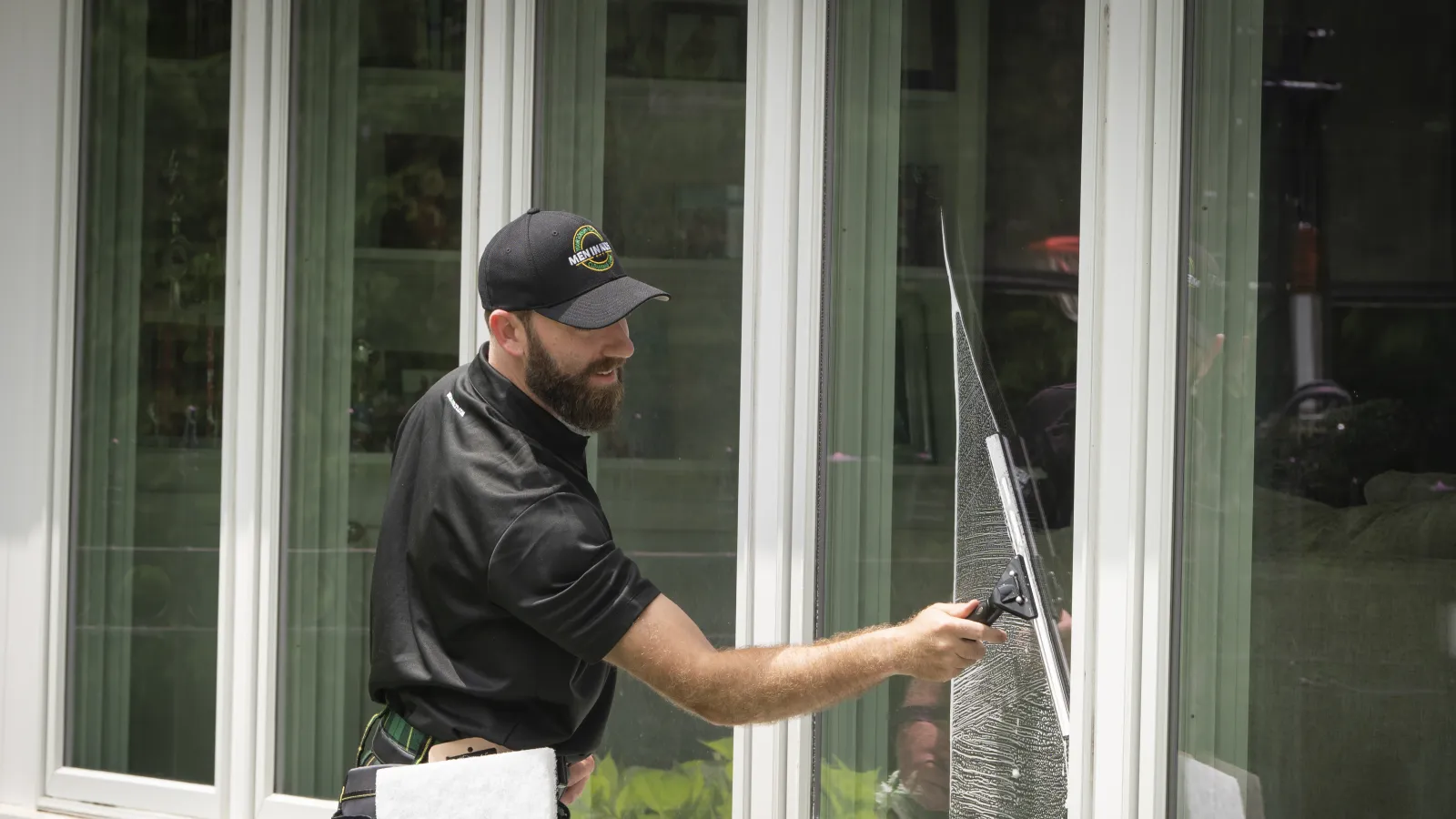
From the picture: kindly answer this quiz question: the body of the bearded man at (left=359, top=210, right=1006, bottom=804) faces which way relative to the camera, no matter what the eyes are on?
to the viewer's right

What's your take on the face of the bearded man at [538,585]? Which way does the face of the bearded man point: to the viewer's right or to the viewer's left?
to the viewer's right

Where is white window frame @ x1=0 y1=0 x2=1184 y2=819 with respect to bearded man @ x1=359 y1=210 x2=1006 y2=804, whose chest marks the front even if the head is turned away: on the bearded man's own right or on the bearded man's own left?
on the bearded man's own left
